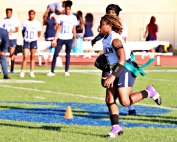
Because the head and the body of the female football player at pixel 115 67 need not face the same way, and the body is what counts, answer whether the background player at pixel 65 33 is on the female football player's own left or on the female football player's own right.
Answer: on the female football player's own right

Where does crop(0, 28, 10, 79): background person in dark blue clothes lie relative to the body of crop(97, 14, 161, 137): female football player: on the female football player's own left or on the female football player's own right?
on the female football player's own right

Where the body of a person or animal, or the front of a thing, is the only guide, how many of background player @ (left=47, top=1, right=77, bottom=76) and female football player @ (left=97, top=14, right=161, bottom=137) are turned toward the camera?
1

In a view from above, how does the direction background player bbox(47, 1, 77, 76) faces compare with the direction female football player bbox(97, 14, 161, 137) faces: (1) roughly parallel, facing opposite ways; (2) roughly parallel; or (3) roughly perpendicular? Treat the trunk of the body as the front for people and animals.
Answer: roughly perpendicular

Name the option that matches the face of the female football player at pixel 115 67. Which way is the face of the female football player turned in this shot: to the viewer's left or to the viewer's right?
to the viewer's left

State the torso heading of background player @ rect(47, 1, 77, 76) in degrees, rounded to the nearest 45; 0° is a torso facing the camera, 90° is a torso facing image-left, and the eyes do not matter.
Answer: approximately 0°

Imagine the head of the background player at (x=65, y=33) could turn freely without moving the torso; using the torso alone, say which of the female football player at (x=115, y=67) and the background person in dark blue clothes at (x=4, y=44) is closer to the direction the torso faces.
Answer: the female football player

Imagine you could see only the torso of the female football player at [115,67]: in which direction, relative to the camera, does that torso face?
to the viewer's left

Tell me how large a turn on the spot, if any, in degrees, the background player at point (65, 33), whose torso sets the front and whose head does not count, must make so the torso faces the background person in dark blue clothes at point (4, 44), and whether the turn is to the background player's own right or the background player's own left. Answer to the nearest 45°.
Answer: approximately 45° to the background player's own right
